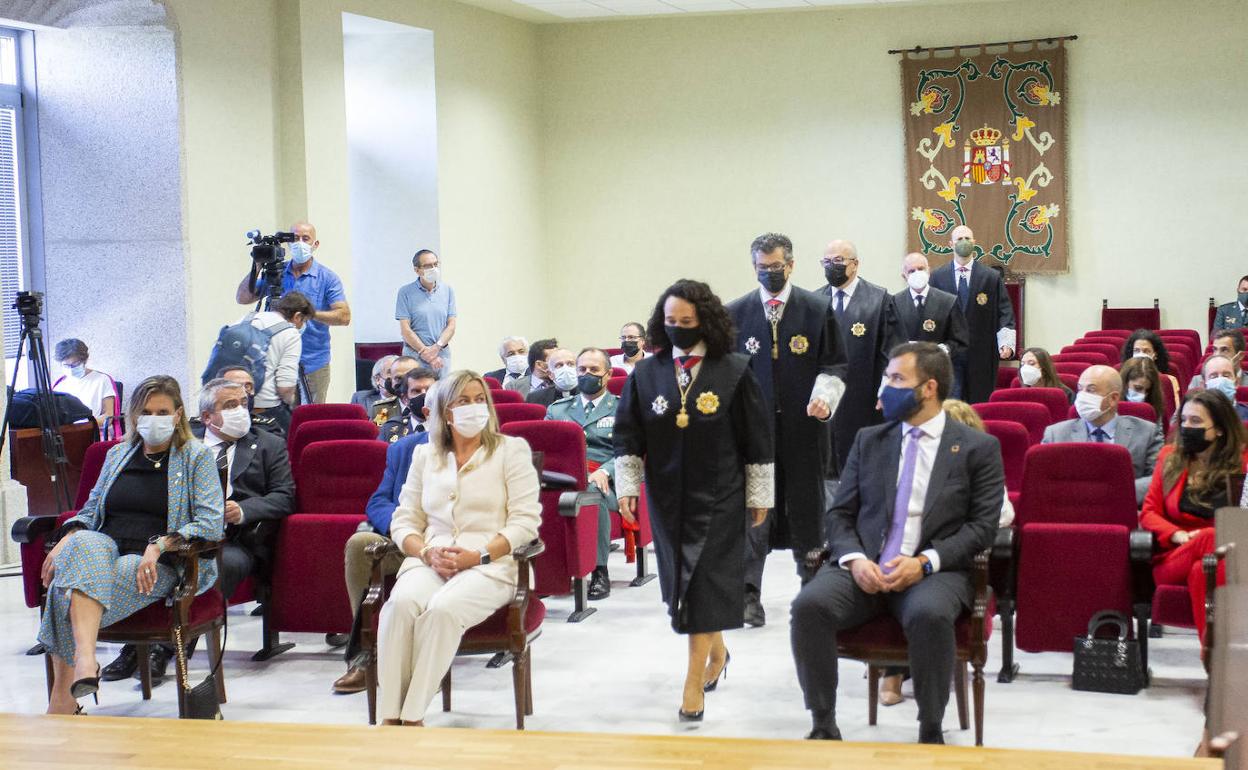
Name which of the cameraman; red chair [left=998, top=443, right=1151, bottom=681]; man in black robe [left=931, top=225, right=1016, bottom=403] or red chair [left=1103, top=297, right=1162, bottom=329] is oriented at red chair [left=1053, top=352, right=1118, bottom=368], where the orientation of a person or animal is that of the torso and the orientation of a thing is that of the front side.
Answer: red chair [left=1103, top=297, right=1162, bottom=329]

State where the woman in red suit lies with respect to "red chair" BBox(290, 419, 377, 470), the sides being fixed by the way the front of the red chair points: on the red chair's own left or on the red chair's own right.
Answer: on the red chair's own left

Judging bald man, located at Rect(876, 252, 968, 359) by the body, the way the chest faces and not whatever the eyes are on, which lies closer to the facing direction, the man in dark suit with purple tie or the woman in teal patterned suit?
the man in dark suit with purple tie

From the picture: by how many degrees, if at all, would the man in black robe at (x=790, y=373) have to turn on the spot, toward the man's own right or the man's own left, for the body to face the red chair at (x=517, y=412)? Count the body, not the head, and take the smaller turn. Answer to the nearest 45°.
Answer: approximately 135° to the man's own right

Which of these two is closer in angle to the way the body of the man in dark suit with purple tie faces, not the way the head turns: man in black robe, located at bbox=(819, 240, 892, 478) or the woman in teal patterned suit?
the woman in teal patterned suit

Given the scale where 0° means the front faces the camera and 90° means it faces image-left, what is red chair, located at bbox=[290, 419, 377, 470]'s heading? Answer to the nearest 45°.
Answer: approximately 0°

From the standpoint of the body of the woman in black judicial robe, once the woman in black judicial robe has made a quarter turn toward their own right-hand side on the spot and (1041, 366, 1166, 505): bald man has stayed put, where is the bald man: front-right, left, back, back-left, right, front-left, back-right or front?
back-right
